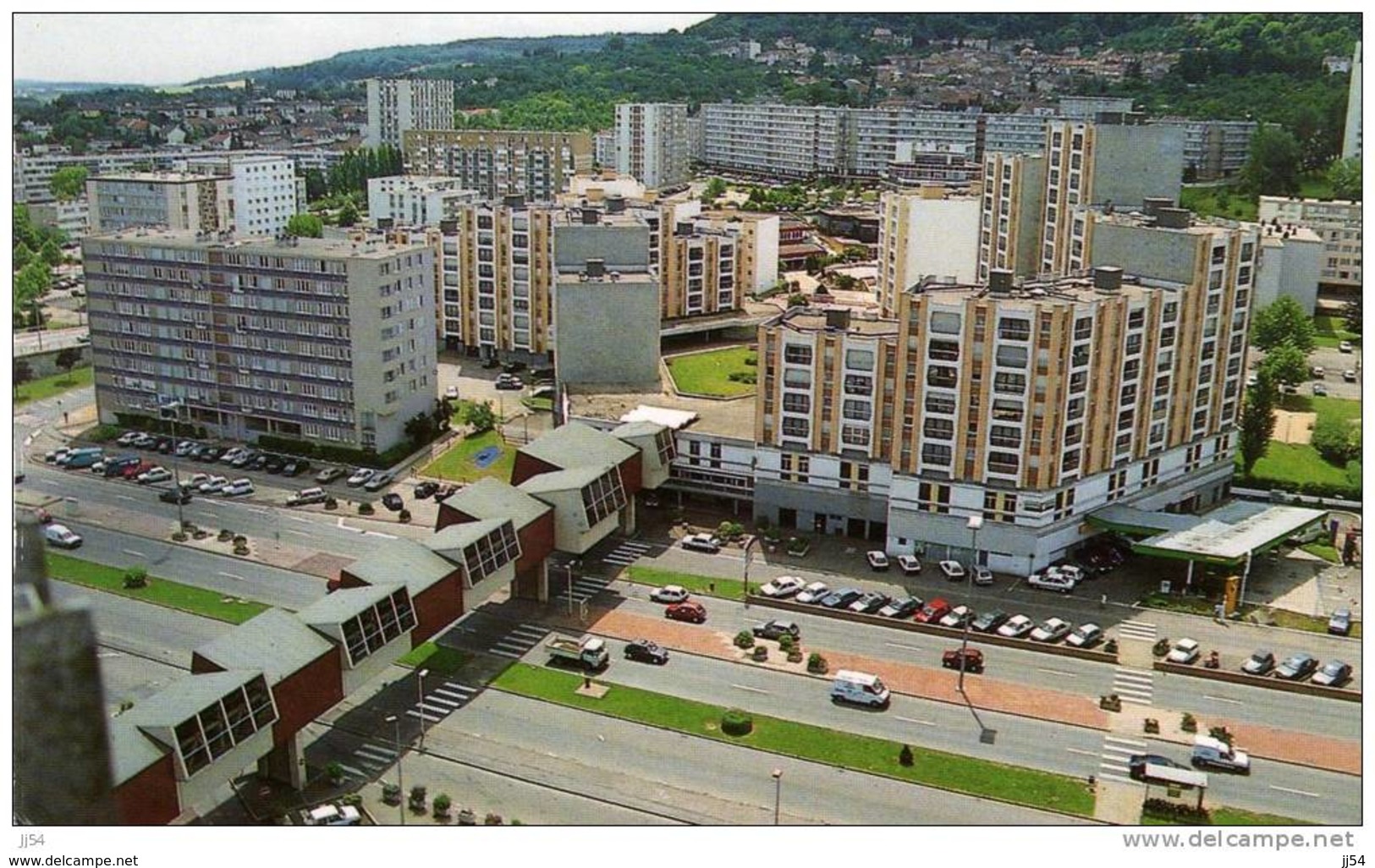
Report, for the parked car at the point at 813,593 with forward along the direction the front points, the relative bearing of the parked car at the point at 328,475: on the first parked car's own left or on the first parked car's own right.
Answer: on the first parked car's own right

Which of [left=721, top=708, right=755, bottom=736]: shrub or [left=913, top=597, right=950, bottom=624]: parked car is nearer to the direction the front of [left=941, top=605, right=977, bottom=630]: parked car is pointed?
the shrub

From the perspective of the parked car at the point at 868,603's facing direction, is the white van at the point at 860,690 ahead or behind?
ahead

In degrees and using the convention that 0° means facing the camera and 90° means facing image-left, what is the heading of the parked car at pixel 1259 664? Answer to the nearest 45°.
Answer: approximately 45°

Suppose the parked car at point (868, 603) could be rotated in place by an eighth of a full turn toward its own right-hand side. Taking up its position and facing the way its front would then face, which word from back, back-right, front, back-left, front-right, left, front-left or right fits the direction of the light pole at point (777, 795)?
left

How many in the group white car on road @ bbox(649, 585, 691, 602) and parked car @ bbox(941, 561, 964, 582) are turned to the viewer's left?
1

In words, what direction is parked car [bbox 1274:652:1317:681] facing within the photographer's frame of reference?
facing the viewer and to the left of the viewer

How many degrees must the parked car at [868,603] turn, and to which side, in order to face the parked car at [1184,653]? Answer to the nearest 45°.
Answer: approximately 135° to its left

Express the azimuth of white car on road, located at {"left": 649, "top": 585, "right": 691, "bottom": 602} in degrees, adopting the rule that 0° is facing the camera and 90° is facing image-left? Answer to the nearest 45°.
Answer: approximately 90°

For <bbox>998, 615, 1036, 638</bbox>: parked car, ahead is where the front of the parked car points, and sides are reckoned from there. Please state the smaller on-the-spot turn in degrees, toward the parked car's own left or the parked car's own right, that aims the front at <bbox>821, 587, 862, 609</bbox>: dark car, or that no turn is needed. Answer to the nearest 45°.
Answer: approximately 45° to the parked car's own right

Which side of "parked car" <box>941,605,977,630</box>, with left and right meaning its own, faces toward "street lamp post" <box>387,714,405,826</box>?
front

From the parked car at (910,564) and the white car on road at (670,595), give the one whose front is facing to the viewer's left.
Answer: the white car on road at (670,595)

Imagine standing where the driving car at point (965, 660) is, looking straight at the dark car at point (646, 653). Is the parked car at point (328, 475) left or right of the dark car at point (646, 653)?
right

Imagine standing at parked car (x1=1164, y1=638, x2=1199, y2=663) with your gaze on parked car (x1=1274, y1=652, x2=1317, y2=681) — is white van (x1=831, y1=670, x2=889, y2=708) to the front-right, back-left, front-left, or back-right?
back-right
